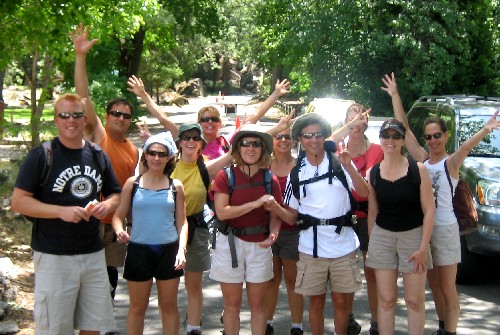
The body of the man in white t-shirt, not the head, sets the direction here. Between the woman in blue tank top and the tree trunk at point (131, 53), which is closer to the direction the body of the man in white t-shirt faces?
the woman in blue tank top

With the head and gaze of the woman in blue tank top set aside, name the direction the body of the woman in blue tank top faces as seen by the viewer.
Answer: toward the camera

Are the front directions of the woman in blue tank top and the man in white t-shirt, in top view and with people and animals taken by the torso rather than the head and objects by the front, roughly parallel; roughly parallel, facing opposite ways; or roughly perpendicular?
roughly parallel

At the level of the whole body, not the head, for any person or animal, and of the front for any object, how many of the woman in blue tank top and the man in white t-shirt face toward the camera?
2

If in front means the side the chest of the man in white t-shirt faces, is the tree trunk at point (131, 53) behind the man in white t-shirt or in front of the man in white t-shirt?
behind

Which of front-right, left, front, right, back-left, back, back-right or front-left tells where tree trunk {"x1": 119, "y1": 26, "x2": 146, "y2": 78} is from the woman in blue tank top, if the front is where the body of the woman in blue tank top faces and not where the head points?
back

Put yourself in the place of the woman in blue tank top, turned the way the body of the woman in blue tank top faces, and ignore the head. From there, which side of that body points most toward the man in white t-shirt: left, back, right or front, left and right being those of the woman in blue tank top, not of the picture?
left

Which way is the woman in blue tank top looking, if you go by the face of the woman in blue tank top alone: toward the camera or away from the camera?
toward the camera

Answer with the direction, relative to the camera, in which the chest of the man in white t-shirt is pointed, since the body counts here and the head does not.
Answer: toward the camera

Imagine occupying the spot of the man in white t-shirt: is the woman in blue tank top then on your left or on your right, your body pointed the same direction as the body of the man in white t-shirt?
on your right
